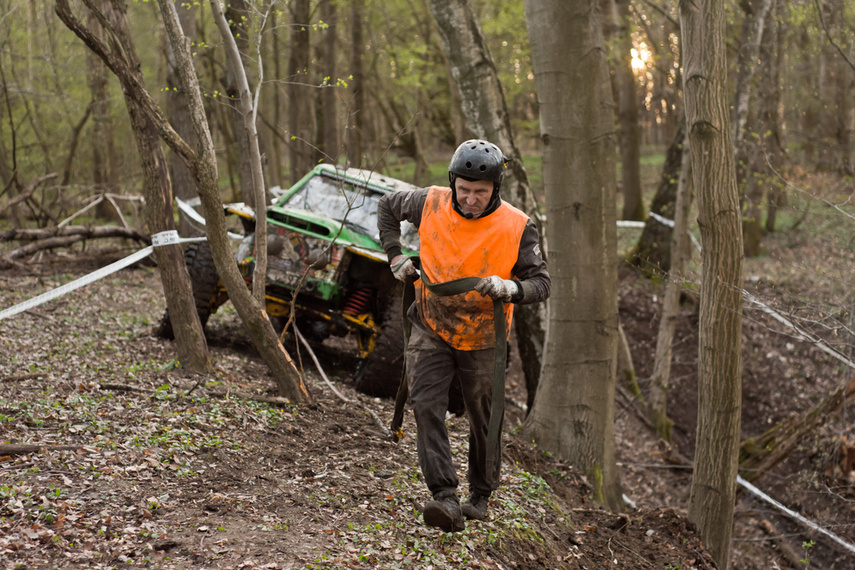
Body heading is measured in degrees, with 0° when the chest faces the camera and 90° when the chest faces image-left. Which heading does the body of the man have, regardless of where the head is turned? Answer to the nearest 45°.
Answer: approximately 0°

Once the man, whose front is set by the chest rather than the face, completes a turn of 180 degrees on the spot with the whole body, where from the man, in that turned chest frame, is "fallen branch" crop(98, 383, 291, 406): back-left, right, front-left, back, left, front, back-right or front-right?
front-left

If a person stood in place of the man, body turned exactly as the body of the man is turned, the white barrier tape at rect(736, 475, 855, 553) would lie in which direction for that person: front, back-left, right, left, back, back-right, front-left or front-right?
back-left

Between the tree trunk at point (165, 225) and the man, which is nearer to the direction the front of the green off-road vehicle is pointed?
the tree trunk

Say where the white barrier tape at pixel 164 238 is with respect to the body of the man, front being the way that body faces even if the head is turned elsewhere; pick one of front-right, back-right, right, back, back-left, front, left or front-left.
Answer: back-right

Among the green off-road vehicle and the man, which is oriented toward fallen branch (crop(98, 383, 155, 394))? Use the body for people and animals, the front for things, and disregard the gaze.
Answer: the green off-road vehicle

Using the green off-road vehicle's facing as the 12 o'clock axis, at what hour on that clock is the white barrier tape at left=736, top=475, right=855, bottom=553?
The white barrier tape is roughly at 8 o'clock from the green off-road vehicle.

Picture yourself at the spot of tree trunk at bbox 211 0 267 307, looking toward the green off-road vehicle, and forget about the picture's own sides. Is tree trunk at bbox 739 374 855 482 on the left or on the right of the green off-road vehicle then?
right

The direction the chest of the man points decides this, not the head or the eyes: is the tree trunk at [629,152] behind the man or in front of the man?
behind

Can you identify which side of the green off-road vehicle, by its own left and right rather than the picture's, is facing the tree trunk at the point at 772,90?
back
